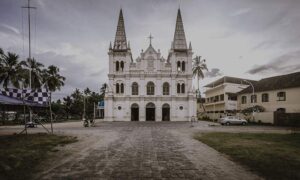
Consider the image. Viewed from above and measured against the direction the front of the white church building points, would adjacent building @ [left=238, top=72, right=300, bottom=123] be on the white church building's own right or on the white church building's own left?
on the white church building's own left

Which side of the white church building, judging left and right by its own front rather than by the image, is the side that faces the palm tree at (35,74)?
right

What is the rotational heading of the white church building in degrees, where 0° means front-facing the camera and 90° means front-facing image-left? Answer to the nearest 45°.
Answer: approximately 0°

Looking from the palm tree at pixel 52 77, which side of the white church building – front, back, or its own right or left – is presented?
right
